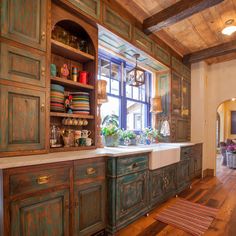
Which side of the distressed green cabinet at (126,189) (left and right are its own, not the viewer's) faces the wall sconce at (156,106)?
left

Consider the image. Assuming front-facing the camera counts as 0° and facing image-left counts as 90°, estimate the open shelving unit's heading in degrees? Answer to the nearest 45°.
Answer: approximately 315°

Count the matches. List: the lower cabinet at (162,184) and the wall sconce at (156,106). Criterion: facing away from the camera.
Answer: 0

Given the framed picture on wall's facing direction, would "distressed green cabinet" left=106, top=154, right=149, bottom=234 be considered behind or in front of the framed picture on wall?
in front

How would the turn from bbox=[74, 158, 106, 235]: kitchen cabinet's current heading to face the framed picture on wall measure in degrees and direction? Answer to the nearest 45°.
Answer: approximately 90° to its left
